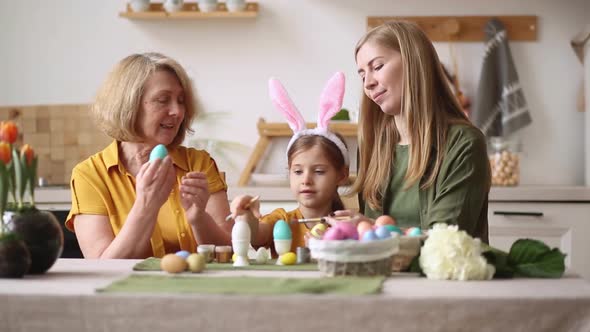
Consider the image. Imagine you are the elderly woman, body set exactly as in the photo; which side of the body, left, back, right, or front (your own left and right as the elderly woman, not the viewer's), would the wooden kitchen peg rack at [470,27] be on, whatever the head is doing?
left

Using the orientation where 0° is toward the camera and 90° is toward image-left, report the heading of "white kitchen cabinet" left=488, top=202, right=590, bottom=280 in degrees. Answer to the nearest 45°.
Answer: approximately 0°

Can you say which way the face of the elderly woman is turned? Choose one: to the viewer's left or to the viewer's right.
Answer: to the viewer's right

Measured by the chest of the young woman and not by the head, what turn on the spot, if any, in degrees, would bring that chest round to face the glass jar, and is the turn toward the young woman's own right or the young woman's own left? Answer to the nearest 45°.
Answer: approximately 135° to the young woman's own right

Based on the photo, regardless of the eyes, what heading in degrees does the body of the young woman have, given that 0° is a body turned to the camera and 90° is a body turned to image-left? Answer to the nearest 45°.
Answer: approximately 45°

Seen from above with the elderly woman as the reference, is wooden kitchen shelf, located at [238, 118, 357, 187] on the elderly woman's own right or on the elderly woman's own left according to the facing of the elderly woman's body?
on the elderly woman's own left

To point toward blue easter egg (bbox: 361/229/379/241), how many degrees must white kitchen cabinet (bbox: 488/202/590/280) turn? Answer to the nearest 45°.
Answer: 0° — it already faces it

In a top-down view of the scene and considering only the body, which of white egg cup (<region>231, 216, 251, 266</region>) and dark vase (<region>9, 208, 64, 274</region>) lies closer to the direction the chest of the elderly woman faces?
the white egg cup

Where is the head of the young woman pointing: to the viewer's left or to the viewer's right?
to the viewer's left

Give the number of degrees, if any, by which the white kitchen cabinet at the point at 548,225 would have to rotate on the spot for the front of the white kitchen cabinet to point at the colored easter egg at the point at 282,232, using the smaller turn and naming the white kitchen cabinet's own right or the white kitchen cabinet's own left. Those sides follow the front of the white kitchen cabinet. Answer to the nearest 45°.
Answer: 0° — it already faces it

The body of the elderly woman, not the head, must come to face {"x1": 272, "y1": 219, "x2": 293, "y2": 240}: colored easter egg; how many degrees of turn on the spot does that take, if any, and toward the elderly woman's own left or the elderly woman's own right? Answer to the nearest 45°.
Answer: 0° — they already face it
